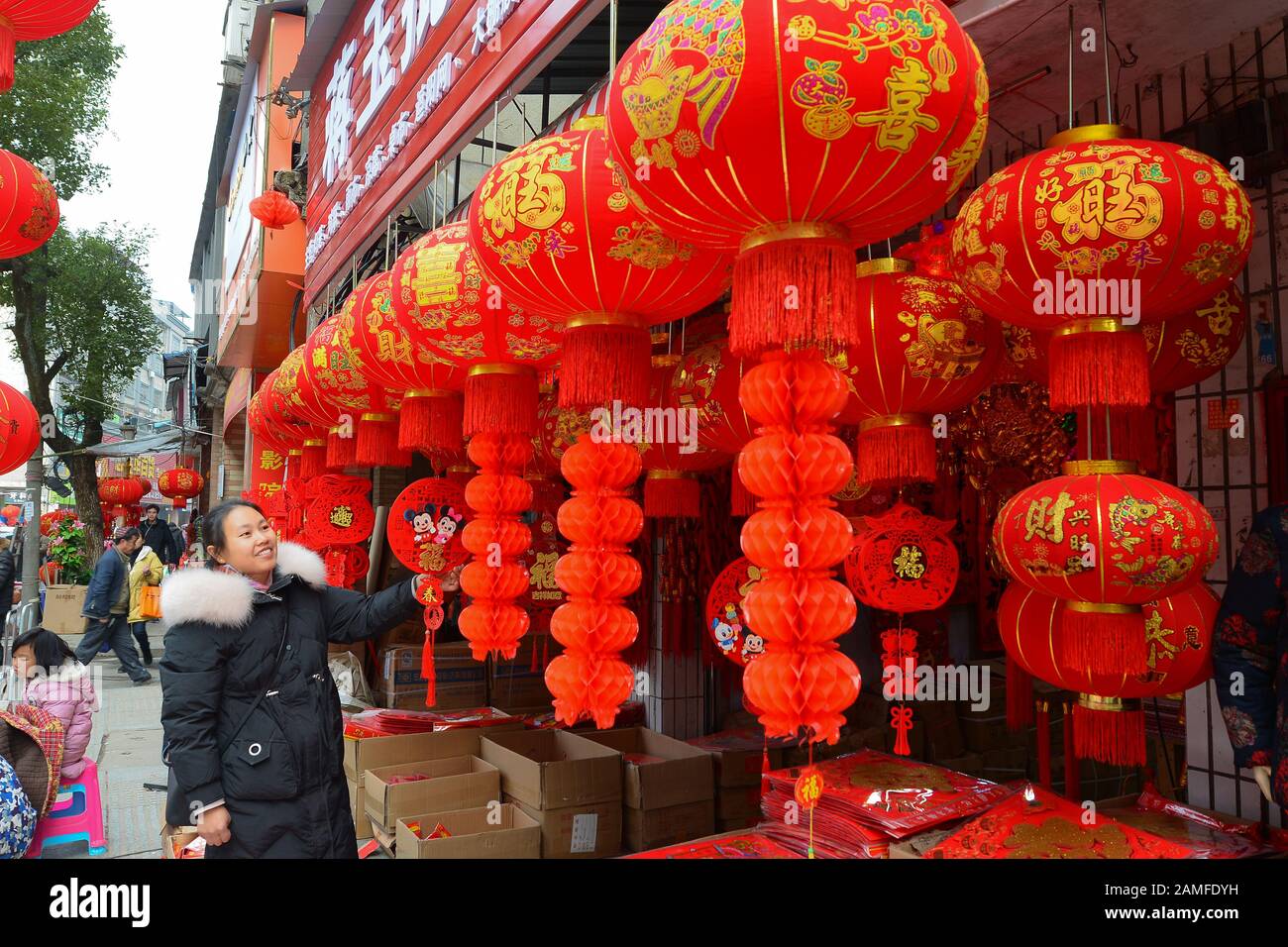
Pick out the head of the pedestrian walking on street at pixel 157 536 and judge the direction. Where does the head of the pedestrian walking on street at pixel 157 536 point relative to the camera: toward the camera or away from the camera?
toward the camera

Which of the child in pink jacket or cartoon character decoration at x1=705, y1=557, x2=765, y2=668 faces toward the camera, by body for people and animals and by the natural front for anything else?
the cartoon character decoration

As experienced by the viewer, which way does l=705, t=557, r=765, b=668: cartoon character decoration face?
facing the viewer

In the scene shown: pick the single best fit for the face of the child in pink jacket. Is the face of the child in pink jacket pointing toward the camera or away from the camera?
toward the camera

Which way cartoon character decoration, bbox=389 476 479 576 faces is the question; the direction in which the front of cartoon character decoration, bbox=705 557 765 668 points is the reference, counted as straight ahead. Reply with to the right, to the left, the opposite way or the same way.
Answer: the same way

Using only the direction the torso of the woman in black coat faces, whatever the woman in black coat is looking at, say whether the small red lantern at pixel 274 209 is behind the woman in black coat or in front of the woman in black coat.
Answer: behind

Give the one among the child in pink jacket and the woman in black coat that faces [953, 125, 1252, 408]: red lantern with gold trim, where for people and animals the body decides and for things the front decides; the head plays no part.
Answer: the woman in black coat

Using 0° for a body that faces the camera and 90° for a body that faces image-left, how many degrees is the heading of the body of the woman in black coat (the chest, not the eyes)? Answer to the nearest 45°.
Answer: approximately 315°

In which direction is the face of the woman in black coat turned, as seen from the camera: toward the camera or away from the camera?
toward the camera

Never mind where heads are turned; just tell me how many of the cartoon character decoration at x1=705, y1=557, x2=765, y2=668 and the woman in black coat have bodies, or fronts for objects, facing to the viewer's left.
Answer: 0
